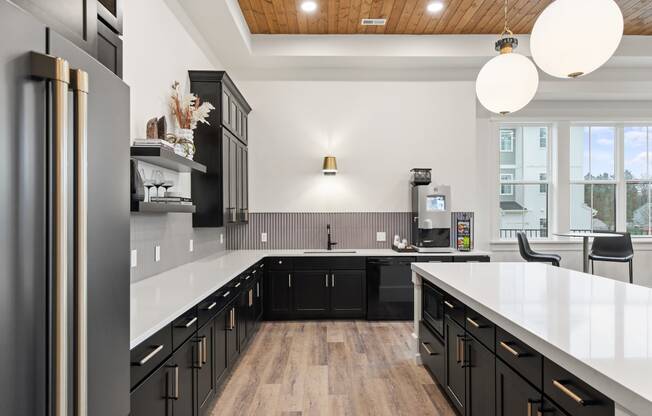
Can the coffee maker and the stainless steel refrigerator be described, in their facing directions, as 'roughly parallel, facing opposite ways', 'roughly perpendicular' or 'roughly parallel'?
roughly perpendicular

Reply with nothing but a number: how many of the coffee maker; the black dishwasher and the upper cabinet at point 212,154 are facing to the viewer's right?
1

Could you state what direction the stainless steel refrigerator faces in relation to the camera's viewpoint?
facing the viewer and to the right of the viewer

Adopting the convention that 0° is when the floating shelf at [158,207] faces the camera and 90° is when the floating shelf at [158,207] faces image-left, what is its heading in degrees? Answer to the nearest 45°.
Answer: approximately 315°

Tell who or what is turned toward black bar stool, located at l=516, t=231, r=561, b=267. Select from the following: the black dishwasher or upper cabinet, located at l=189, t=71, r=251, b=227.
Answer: the upper cabinet

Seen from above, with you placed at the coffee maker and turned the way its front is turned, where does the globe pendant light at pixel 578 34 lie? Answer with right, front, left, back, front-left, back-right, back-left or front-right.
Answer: front

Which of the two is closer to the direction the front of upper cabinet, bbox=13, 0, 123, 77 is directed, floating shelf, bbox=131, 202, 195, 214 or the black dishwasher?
the black dishwasher

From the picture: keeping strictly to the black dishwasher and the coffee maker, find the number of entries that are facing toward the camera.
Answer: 2

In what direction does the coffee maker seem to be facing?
toward the camera

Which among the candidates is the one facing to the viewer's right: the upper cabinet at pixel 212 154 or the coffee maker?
the upper cabinet

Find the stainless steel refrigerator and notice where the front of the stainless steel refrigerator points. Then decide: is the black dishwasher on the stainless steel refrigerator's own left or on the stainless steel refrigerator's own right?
on the stainless steel refrigerator's own left

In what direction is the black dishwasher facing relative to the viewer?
toward the camera

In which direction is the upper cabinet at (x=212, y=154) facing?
to the viewer's right

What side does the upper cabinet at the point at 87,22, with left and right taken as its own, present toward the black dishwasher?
left
